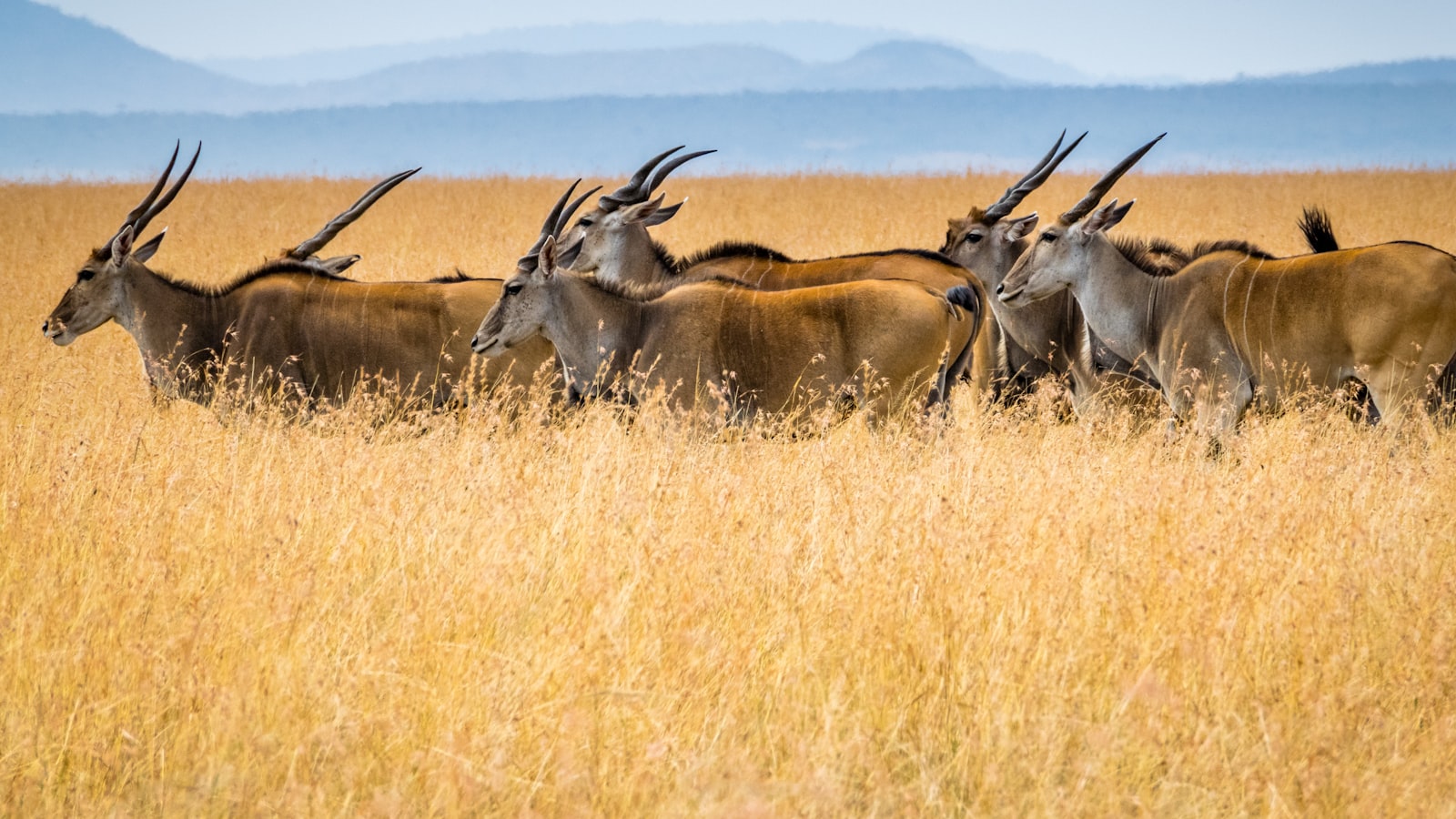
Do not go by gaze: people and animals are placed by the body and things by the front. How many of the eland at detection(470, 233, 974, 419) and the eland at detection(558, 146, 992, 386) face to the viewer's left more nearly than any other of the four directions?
2

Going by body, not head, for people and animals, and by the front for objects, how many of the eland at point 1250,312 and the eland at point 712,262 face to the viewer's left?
2

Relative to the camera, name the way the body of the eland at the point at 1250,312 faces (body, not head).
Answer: to the viewer's left

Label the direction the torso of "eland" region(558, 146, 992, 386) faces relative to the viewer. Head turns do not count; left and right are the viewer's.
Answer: facing to the left of the viewer

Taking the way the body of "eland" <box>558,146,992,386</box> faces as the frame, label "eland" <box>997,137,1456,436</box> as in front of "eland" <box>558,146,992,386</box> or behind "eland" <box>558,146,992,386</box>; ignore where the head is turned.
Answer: behind

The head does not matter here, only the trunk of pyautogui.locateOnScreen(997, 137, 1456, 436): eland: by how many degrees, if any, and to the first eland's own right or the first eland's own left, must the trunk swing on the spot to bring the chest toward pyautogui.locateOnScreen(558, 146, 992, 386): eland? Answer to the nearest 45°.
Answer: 0° — it already faces it

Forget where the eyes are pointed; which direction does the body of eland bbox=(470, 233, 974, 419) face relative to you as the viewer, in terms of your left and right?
facing to the left of the viewer

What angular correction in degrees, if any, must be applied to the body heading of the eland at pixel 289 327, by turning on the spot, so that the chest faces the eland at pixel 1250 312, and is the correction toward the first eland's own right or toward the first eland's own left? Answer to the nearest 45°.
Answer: approximately 135° to the first eland's own left

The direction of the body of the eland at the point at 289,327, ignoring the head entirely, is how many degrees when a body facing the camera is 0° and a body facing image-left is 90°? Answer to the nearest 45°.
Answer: approximately 90°

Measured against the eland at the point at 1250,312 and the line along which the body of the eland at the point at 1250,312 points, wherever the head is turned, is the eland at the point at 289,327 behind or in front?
in front

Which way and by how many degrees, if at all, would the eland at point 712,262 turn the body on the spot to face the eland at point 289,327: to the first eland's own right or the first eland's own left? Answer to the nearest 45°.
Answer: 0° — it already faces it

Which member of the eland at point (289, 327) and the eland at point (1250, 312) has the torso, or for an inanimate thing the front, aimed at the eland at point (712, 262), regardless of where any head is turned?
the eland at point (1250, 312)

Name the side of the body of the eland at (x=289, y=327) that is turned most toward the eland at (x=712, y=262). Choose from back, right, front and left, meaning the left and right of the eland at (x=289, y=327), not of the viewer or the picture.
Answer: back
